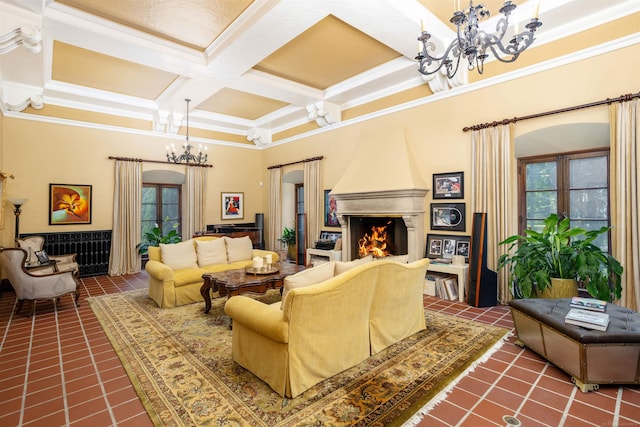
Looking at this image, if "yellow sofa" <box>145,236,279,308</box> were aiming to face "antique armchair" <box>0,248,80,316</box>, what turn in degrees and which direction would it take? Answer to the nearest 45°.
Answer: approximately 135° to its right

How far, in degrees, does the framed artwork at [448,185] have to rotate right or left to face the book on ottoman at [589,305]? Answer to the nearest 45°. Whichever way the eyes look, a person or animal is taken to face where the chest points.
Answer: approximately 90° to its left

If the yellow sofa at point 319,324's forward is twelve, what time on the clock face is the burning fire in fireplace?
The burning fire in fireplace is roughly at 2 o'clock from the yellow sofa.

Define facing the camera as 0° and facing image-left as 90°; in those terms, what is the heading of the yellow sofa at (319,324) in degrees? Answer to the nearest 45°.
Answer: approximately 135°

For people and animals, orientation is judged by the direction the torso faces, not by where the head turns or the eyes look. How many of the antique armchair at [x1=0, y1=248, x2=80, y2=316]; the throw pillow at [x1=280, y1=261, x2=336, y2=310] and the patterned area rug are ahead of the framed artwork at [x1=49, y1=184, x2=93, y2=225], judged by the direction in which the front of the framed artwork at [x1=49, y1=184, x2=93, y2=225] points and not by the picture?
3

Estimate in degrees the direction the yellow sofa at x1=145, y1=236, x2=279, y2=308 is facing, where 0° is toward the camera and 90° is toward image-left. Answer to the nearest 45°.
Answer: approximately 315°
